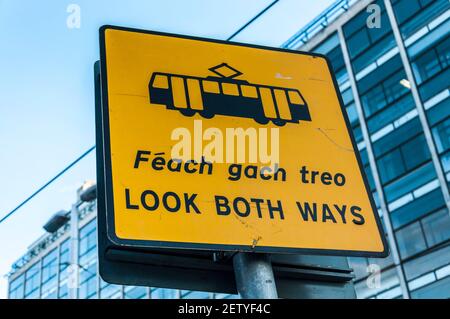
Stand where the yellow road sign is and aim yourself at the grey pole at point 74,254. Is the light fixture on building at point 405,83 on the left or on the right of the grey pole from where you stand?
right

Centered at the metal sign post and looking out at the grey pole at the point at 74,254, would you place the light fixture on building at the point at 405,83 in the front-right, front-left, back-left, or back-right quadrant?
front-right

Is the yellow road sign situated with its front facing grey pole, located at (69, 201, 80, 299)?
no

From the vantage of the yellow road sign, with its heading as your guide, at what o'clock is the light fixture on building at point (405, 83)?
The light fixture on building is roughly at 8 o'clock from the yellow road sign.

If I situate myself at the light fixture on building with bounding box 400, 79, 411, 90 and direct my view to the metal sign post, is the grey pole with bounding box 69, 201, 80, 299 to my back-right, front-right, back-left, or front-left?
back-right
